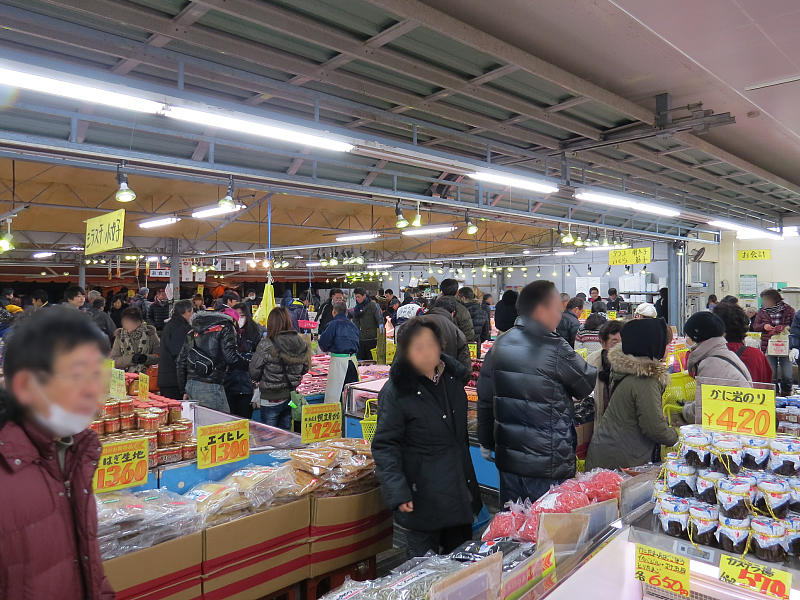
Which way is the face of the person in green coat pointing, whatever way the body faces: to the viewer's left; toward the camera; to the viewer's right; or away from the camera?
away from the camera

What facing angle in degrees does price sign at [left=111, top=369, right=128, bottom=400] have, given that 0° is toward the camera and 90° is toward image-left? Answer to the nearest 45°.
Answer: approximately 0°

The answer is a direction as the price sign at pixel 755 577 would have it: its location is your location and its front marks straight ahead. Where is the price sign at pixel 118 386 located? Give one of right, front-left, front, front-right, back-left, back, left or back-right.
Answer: right

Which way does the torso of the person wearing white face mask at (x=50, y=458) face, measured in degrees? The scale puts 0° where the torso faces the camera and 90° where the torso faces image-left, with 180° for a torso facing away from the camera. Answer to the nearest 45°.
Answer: approximately 315°

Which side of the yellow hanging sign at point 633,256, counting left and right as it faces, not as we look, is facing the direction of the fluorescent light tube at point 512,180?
front
